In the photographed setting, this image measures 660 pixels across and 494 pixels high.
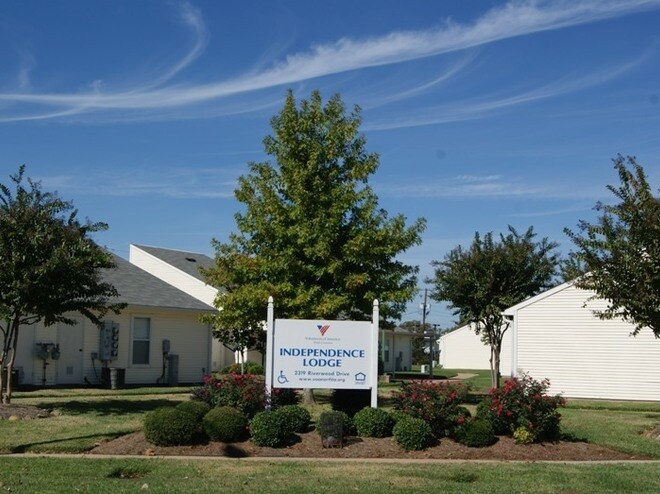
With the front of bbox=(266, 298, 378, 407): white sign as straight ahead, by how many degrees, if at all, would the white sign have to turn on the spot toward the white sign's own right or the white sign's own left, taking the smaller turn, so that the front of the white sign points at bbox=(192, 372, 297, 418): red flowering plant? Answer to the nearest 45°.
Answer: approximately 90° to the white sign's own right

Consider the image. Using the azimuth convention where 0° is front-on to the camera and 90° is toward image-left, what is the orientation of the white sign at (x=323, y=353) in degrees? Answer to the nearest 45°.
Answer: approximately 0°

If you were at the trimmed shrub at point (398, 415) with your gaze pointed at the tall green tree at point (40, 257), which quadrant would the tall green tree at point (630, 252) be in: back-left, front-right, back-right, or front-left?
back-right

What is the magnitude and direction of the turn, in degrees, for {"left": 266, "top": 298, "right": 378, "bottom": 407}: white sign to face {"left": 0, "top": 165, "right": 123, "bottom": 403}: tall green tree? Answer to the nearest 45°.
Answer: approximately 90° to its right

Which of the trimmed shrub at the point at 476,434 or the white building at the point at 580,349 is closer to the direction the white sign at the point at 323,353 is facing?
the trimmed shrub

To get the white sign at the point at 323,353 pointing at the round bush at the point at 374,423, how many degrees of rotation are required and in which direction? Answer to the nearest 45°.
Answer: approximately 45° to its left

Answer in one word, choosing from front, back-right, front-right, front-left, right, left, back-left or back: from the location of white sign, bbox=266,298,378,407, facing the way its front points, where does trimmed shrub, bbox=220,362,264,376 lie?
back

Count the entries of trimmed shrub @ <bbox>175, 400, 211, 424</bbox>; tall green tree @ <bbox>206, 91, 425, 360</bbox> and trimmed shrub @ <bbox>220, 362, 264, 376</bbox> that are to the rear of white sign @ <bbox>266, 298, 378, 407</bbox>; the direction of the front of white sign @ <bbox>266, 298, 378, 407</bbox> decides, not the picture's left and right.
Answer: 2

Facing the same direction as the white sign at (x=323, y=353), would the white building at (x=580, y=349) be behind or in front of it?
behind

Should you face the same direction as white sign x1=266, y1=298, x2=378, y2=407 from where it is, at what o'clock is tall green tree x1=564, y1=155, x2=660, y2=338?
The tall green tree is roughly at 9 o'clock from the white sign.

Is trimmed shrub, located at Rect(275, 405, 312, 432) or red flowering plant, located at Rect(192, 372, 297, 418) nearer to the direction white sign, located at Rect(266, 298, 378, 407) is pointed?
the trimmed shrub

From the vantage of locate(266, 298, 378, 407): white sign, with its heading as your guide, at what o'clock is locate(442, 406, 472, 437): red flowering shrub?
The red flowering shrub is roughly at 10 o'clock from the white sign.

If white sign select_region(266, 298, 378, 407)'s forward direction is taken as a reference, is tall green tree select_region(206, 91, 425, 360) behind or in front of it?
behind
